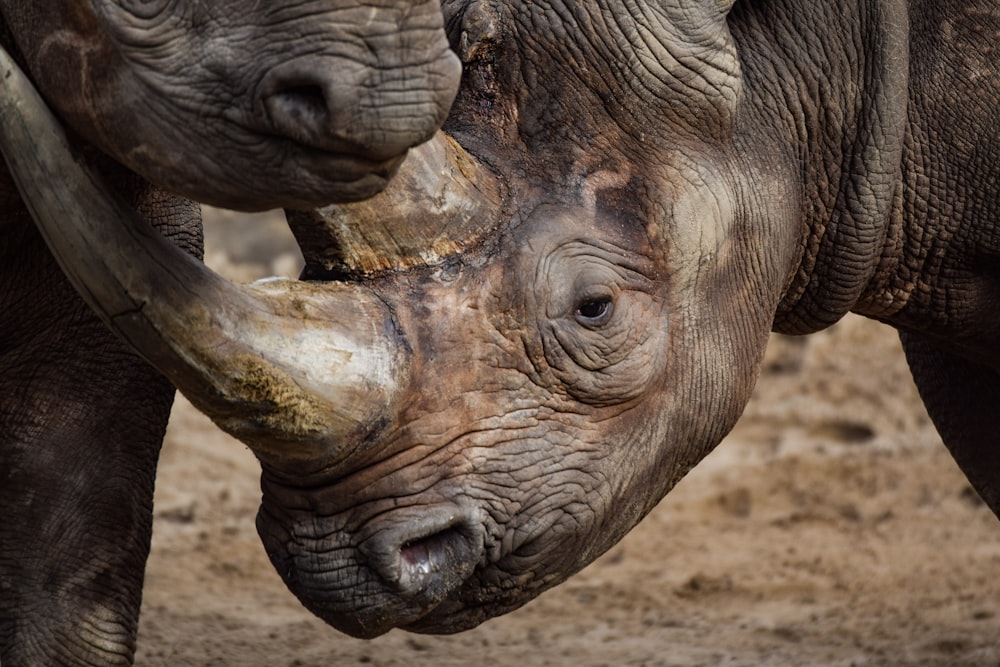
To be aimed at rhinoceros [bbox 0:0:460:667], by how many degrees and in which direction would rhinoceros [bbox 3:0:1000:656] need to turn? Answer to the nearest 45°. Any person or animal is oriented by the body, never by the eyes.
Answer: approximately 45° to its left

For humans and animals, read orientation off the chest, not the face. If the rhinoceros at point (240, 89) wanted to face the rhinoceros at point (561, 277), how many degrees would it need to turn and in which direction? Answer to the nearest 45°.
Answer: approximately 45° to its left

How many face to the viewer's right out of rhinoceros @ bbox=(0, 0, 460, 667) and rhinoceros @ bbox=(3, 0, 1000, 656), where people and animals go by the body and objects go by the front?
1

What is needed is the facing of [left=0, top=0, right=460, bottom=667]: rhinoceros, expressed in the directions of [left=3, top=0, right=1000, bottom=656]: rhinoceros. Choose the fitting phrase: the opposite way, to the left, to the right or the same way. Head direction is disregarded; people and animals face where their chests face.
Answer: the opposite way

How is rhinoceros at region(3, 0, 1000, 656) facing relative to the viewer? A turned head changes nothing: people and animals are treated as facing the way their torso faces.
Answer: to the viewer's left

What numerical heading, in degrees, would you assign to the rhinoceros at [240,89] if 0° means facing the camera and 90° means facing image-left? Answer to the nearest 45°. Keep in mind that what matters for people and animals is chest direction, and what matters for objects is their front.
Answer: approximately 270°
